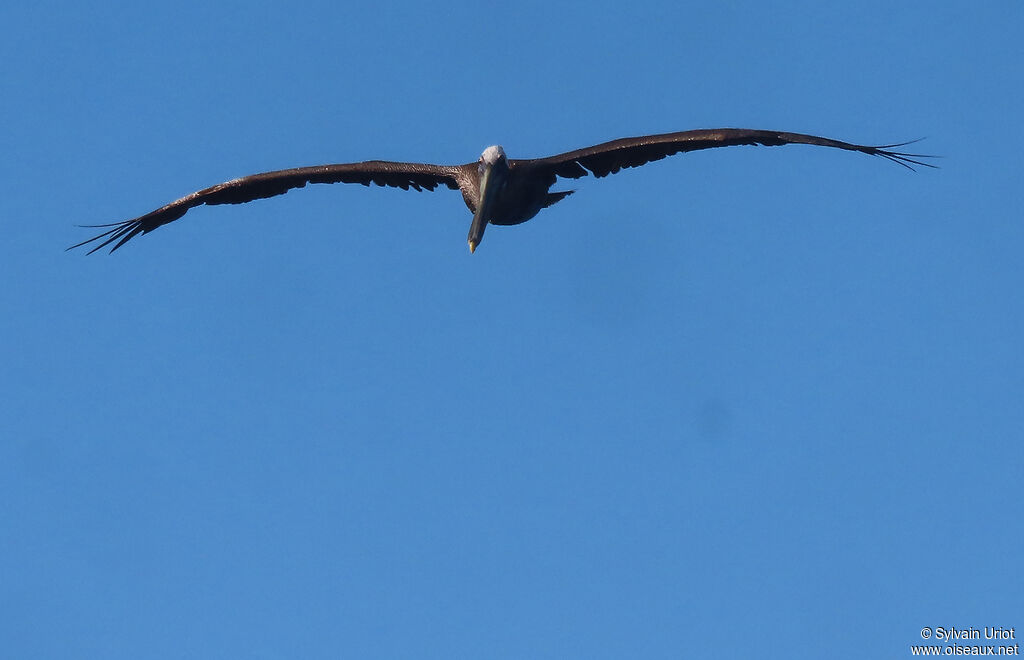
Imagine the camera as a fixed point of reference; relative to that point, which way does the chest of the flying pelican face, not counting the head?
toward the camera
